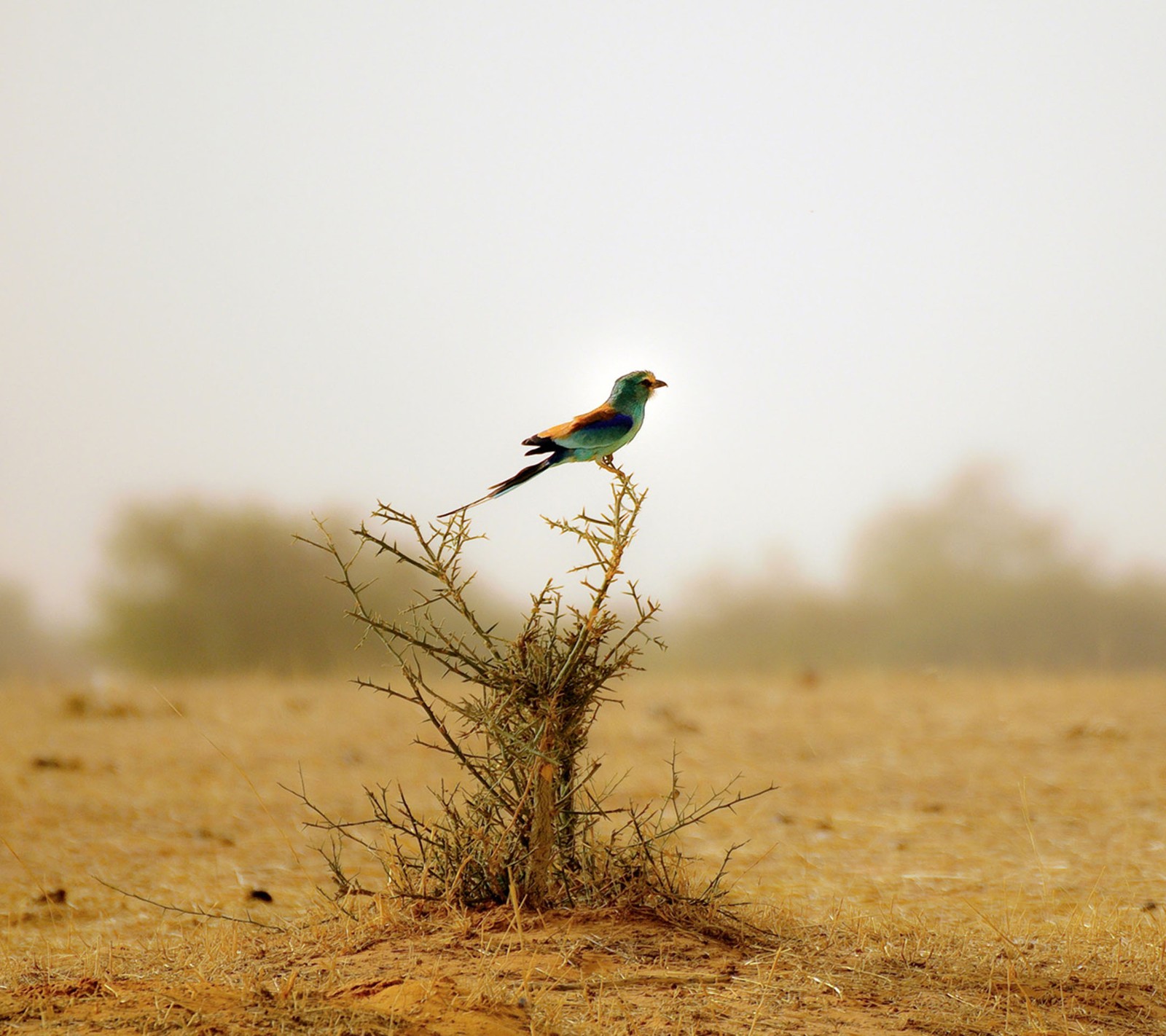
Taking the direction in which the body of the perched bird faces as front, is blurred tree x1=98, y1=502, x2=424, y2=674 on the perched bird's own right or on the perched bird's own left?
on the perched bird's own left

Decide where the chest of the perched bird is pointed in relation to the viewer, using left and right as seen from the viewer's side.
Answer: facing to the right of the viewer
